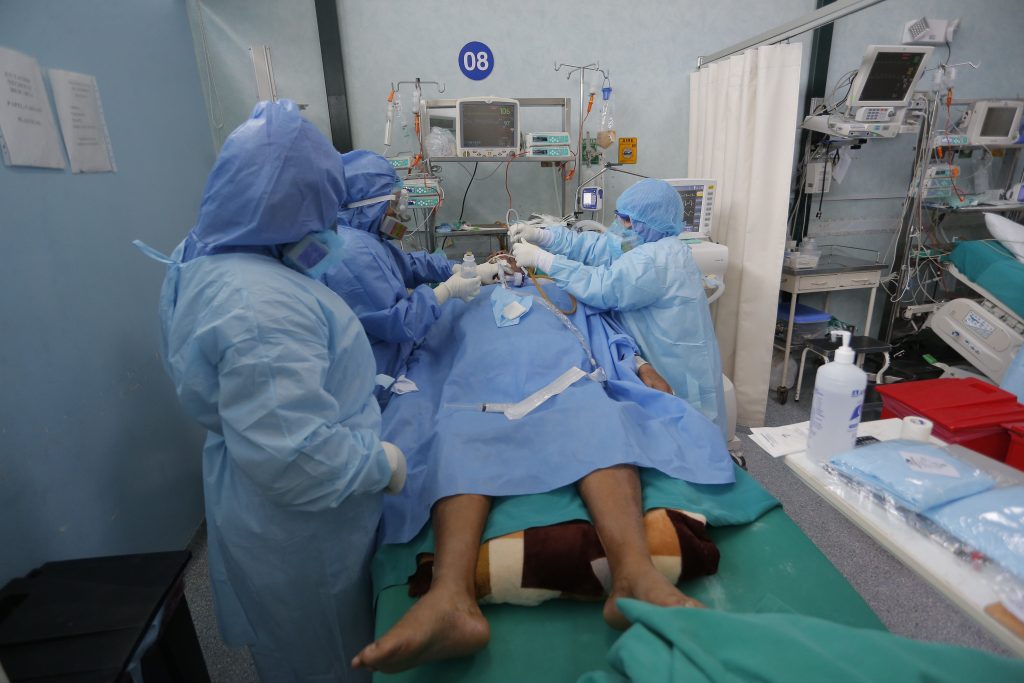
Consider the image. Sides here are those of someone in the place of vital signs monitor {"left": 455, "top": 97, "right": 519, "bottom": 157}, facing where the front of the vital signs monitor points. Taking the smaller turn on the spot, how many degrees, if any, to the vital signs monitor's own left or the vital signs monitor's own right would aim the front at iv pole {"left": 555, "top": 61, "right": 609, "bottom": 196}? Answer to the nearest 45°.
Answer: approximately 135° to the vital signs monitor's own left

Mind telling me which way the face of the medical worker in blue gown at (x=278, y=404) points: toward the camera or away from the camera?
away from the camera

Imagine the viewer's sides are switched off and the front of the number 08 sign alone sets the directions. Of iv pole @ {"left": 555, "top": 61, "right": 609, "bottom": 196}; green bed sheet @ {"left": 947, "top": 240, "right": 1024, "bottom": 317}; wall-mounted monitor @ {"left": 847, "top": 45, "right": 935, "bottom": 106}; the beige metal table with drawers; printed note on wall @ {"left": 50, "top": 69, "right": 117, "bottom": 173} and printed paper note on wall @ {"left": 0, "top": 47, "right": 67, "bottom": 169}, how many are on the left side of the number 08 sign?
4

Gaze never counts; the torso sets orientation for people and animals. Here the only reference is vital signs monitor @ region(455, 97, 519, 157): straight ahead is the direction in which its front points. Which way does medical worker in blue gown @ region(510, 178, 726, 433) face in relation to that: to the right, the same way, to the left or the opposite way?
to the right

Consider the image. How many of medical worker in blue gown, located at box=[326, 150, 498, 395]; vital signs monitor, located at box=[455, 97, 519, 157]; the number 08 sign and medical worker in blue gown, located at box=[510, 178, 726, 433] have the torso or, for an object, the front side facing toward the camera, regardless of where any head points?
2

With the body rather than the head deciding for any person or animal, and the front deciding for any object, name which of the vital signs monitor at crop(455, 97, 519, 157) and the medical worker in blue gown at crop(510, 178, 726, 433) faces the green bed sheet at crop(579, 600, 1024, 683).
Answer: the vital signs monitor

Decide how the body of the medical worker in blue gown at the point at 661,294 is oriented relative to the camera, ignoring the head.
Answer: to the viewer's left

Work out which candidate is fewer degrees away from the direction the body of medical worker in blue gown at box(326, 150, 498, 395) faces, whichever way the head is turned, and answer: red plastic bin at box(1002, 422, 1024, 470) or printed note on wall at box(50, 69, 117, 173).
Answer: the red plastic bin

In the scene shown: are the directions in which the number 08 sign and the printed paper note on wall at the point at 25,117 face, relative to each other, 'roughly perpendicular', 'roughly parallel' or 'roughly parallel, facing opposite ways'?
roughly perpendicular

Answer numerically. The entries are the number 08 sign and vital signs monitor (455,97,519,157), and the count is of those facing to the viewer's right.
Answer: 0

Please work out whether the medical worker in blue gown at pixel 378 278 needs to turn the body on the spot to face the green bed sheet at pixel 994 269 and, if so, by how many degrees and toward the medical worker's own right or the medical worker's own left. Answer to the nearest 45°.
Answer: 0° — they already face it

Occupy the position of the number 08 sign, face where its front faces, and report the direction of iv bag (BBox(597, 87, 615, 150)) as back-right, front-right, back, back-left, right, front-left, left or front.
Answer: left

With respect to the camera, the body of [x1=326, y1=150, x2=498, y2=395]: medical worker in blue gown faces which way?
to the viewer's right

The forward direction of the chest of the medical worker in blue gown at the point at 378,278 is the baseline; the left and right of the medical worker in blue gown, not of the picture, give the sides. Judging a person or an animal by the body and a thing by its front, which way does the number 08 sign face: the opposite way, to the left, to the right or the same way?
to the right

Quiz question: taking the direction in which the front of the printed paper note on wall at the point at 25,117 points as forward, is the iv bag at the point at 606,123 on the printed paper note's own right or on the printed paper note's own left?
on the printed paper note's own left

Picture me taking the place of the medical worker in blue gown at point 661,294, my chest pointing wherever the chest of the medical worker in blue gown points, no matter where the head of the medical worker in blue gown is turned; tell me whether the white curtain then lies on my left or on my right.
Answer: on my right
